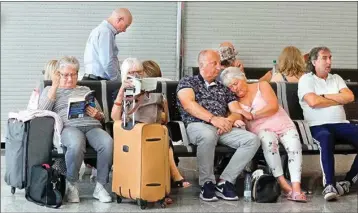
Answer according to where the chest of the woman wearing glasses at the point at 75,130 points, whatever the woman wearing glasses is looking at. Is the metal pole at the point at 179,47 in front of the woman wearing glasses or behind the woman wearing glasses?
behind

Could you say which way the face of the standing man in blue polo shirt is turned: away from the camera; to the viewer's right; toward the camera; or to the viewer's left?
to the viewer's right

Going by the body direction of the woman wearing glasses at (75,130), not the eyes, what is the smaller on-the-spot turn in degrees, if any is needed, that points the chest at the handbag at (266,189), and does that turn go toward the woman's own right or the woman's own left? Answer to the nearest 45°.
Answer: approximately 90° to the woman's own left

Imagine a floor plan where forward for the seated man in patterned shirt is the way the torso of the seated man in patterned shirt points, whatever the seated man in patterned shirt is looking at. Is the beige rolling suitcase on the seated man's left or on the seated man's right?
on the seated man's right

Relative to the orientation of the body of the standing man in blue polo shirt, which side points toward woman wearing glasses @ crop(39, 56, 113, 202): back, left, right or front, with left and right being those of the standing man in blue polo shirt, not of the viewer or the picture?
right

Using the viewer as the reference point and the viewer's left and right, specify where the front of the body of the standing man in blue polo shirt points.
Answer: facing to the right of the viewer

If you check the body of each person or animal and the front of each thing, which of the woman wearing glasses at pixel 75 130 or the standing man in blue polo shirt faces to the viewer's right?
the standing man in blue polo shirt

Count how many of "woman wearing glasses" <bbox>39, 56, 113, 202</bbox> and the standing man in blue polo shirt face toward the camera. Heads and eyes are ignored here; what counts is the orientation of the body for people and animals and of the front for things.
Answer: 1
